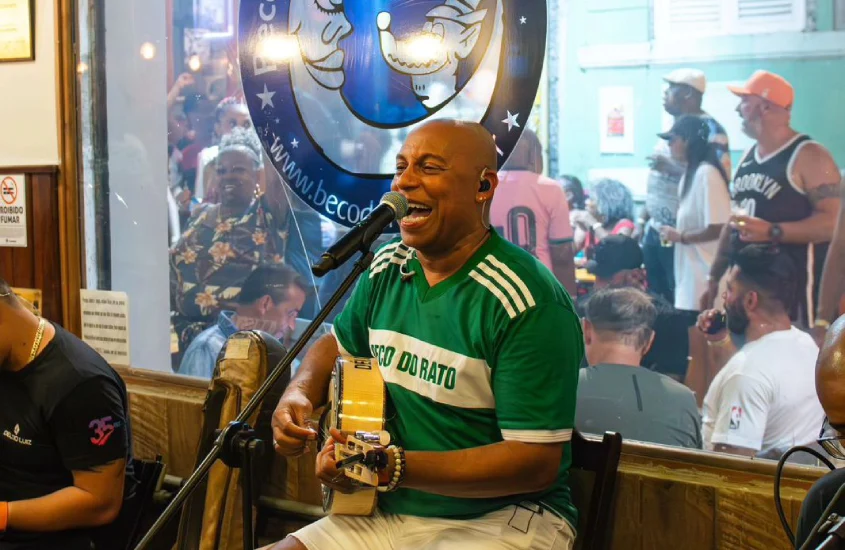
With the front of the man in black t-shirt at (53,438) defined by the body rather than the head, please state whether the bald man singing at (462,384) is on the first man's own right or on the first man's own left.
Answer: on the first man's own left

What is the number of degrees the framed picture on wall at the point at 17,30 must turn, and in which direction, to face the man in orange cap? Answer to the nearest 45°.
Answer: approximately 135° to its left

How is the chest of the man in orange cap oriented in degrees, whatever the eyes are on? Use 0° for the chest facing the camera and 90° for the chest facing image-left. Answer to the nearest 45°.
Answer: approximately 45°

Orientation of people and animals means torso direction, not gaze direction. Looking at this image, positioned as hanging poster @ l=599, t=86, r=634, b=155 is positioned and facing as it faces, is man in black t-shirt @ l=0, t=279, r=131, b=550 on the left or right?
on its right

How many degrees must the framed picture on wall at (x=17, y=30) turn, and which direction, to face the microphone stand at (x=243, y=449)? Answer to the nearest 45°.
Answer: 0° — it already faces it
